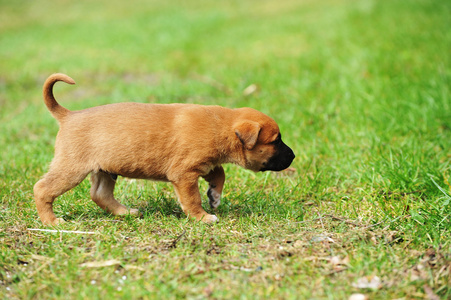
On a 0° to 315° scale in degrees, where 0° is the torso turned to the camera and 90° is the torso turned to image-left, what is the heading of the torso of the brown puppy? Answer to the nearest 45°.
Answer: approximately 270°
